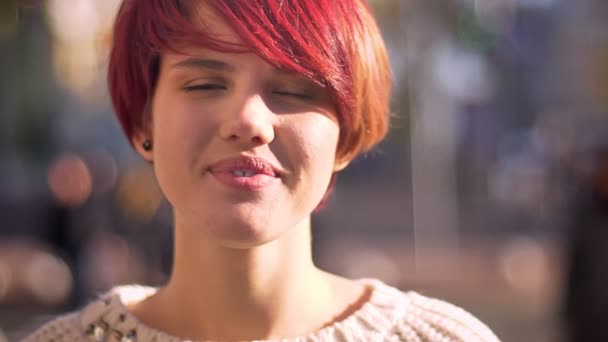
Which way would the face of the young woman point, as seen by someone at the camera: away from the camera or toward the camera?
toward the camera

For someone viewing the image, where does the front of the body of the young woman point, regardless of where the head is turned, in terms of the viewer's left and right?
facing the viewer
